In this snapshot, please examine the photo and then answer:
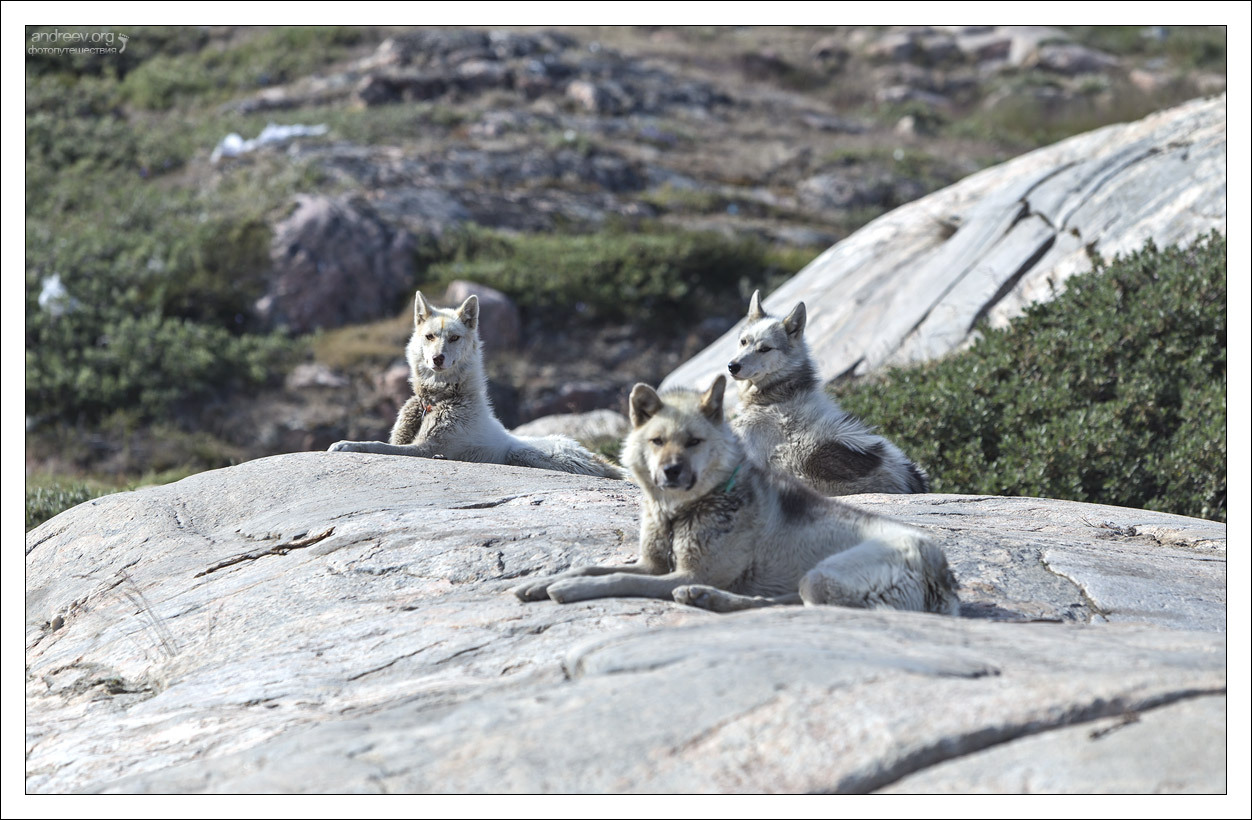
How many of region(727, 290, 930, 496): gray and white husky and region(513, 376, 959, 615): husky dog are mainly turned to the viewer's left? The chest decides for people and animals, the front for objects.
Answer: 2

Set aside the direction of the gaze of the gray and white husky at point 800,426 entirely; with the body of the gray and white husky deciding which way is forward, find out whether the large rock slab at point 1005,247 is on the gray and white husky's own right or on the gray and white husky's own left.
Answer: on the gray and white husky's own right

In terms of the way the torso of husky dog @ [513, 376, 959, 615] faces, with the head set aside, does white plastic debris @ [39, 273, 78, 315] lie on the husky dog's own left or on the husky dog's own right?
on the husky dog's own right

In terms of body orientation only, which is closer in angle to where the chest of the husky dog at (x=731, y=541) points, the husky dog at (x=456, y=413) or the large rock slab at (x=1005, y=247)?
the husky dog

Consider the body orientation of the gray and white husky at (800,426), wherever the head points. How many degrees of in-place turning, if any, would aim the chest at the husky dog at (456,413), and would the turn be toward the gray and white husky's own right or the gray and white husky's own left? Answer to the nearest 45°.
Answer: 0° — it already faces it

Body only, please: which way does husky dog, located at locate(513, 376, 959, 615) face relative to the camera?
to the viewer's left

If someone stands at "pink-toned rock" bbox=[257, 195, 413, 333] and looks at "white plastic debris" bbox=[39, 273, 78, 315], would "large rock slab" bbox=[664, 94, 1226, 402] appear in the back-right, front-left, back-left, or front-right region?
back-left

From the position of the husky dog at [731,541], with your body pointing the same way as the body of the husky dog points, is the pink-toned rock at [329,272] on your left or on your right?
on your right

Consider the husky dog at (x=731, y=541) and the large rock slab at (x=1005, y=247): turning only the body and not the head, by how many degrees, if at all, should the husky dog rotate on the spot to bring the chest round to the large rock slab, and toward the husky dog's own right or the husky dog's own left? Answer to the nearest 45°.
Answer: approximately 90° to the husky dog's own right

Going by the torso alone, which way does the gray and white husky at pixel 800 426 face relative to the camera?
to the viewer's left
